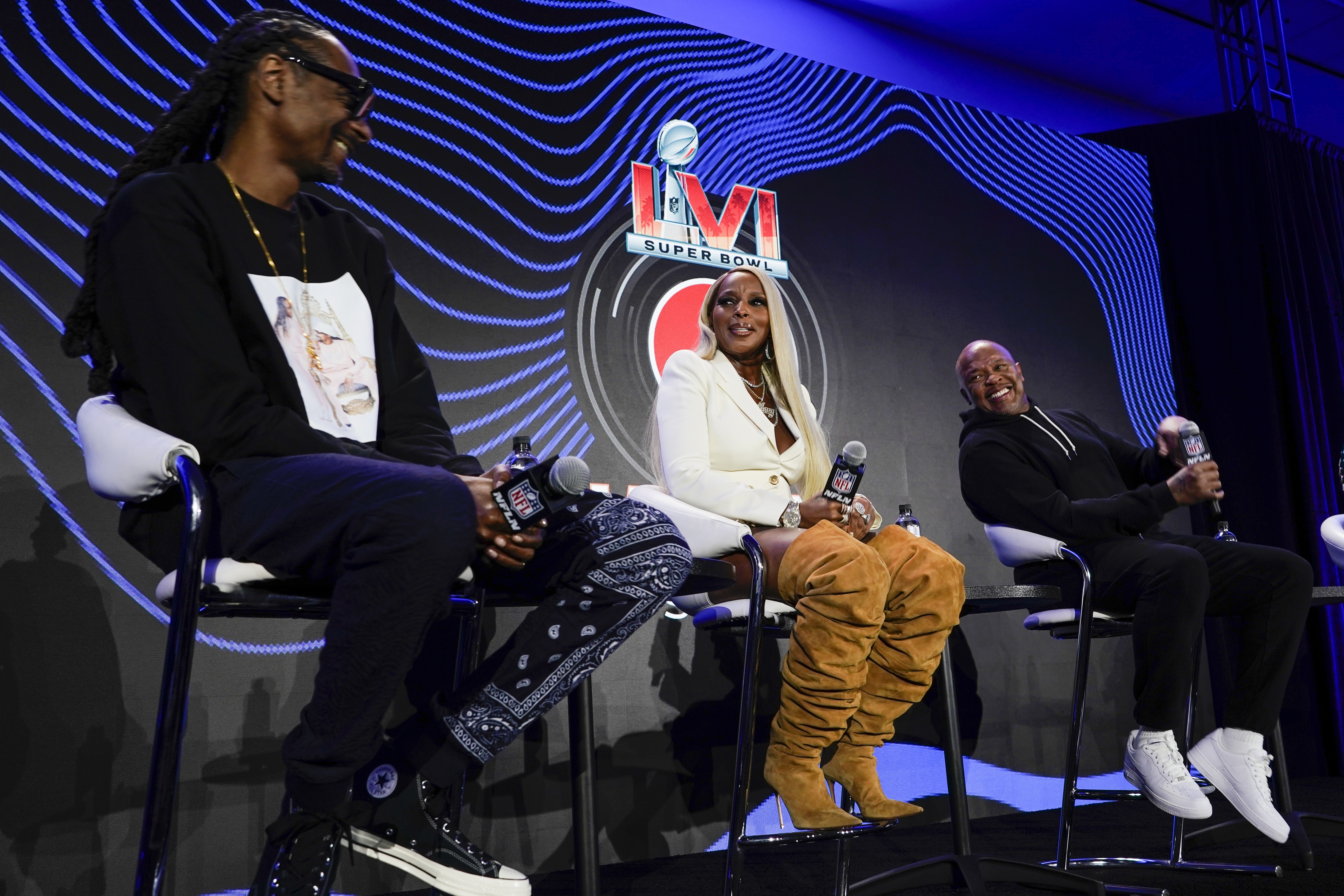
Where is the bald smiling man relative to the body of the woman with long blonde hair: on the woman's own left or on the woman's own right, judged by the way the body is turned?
on the woman's own left

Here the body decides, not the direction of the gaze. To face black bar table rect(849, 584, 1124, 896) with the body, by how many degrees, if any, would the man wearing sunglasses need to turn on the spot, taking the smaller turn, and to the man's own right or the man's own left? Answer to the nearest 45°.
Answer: approximately 45° to the man's own left

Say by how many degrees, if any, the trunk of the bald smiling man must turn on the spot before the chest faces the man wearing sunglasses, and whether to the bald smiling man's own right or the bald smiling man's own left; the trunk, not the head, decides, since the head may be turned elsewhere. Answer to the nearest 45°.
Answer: approximately 90° to the bald smiling man's own right

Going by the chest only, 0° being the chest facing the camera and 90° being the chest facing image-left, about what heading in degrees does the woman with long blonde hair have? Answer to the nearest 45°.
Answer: approximately 315°

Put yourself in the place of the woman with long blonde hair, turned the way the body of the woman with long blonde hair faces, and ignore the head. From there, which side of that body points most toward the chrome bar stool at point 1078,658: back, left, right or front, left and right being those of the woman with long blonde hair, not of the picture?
left

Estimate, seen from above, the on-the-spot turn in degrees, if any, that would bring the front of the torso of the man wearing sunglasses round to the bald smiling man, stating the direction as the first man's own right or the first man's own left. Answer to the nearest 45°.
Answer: approximately 45° to the first man's own left

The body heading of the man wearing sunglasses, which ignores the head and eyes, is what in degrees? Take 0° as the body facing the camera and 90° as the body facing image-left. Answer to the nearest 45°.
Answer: approximately 315°

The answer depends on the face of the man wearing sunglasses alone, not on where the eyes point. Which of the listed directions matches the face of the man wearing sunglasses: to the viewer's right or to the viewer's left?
to the viewer's right

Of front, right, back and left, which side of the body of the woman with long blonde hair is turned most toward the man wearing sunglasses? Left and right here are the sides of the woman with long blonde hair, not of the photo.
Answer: right
